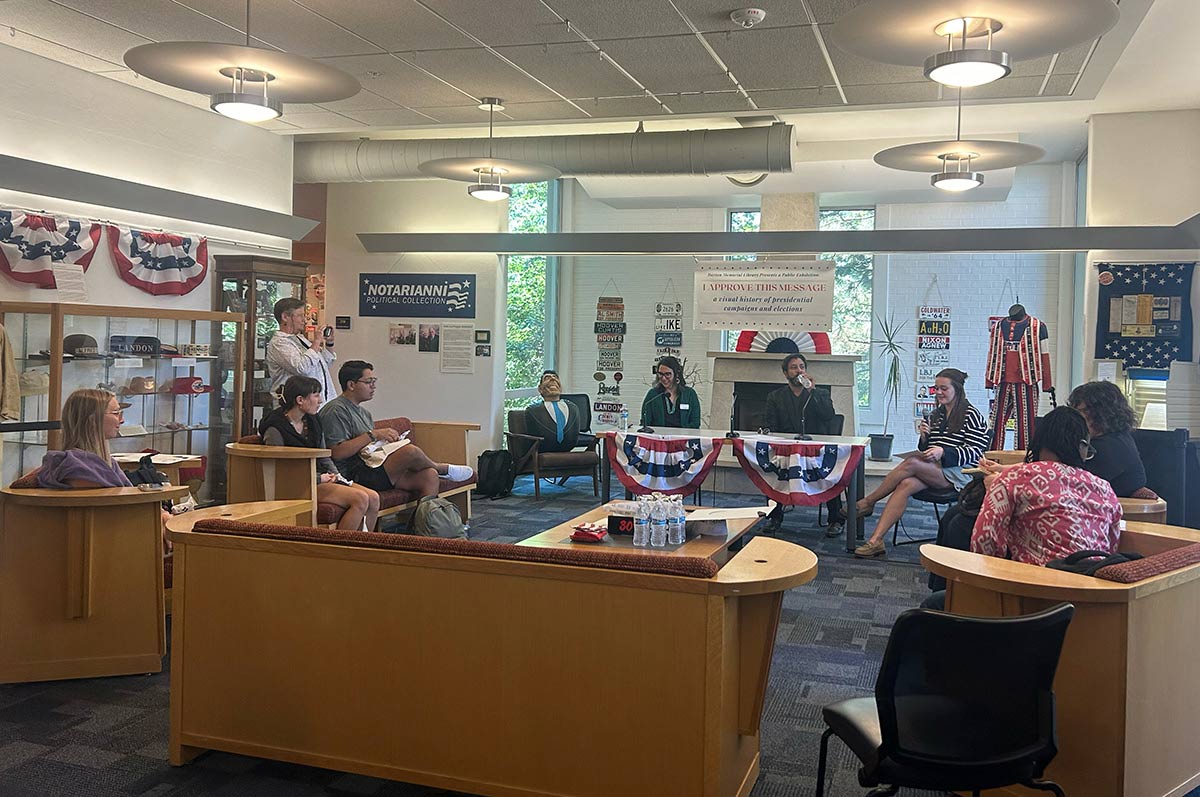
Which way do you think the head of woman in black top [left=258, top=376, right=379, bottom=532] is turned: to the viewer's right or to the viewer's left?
to the viewer's right

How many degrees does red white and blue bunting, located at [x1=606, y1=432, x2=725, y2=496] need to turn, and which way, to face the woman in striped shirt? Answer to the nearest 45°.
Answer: approximately 90° to its left

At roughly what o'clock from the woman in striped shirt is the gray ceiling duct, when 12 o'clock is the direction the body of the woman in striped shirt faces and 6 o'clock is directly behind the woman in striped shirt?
The gray ceiling duct is roughly at 2 o'clock from the woman in striped shirt.

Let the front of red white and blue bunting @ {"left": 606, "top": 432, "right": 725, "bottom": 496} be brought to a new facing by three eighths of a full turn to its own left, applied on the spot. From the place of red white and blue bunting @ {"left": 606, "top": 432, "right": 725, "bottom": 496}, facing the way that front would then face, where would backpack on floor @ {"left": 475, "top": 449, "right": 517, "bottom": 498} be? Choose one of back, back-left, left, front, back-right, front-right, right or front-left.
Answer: left

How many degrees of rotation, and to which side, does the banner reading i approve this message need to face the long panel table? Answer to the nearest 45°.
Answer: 0° — it already faces it

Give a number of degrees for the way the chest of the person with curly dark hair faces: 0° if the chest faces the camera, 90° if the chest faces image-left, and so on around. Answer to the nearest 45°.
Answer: approximately 135°

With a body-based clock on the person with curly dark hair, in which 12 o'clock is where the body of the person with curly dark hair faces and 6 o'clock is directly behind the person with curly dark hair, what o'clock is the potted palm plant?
The potted palm plant is roughly at 1 o'clock from the person with curly dark hair.

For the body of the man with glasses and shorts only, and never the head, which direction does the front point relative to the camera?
to the viewer's right

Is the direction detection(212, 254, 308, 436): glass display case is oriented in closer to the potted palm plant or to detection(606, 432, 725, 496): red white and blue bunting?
the red white and blue bunting

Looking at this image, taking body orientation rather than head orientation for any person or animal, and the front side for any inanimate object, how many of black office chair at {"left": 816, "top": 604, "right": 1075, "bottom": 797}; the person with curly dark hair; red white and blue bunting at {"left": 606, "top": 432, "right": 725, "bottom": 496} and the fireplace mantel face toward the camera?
2

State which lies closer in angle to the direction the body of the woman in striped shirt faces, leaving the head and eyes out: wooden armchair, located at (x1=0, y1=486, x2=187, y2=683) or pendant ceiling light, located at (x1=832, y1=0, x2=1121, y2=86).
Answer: the wooden armchair
